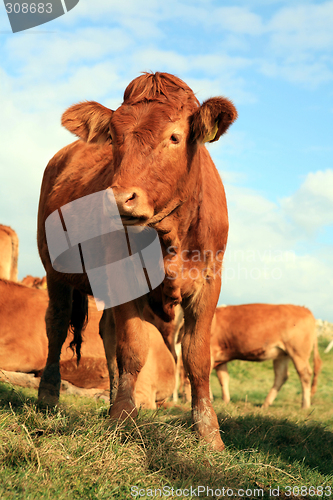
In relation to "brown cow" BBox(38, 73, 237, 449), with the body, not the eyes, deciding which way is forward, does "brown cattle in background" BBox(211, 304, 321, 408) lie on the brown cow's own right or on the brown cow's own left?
on the brown cow's own left

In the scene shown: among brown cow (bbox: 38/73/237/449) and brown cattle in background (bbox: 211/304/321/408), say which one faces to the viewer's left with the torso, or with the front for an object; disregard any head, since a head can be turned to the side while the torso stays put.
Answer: the brown cattle in background

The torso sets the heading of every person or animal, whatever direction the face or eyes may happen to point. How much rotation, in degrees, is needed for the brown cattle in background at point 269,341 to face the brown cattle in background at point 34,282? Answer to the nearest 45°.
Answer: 0° — it already faces it

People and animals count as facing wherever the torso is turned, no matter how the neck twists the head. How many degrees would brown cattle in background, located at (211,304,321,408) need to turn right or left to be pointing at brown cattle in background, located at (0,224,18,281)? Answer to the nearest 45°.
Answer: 0° — it already faces it

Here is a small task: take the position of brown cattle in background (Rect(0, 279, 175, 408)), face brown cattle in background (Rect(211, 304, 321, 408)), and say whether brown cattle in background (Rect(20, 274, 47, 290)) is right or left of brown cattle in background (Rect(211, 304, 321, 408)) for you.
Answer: left

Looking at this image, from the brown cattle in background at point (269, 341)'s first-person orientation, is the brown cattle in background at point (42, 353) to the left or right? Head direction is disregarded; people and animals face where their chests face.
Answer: on its left

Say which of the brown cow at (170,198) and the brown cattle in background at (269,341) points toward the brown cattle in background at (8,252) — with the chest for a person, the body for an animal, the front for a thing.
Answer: the brown cattle in background at (269,341)

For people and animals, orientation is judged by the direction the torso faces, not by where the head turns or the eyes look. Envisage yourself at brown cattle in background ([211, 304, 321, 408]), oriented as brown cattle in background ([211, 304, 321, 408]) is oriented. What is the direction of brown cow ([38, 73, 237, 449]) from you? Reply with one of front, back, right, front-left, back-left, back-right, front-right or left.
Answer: left

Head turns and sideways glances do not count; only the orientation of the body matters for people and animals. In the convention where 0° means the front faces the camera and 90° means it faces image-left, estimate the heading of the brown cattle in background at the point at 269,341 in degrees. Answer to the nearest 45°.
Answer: approximately 90°

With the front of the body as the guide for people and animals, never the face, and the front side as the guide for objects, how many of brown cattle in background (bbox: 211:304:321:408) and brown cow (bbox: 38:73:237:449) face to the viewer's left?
1

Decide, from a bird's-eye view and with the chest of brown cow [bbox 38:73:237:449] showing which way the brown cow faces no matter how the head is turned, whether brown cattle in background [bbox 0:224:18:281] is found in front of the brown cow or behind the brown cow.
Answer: behind

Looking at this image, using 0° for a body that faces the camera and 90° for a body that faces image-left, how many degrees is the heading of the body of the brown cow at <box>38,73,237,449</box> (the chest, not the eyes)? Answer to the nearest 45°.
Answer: approximately 315°
